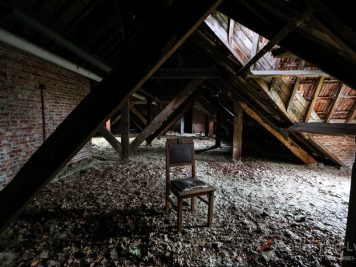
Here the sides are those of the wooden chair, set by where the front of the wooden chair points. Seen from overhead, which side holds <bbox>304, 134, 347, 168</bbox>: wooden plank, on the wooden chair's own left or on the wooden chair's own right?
on the wooden chair's own left

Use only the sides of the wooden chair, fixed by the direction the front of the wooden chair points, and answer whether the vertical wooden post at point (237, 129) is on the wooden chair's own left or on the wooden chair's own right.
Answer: on the wooden chair's own left

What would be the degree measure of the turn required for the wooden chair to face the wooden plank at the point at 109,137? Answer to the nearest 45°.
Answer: approximately 180°

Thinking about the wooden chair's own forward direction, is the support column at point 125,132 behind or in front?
behind

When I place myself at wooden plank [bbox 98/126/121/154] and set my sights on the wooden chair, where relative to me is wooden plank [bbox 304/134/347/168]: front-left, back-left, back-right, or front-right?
front-left

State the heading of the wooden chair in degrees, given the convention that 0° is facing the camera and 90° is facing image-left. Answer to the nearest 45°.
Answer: approximately 315°
